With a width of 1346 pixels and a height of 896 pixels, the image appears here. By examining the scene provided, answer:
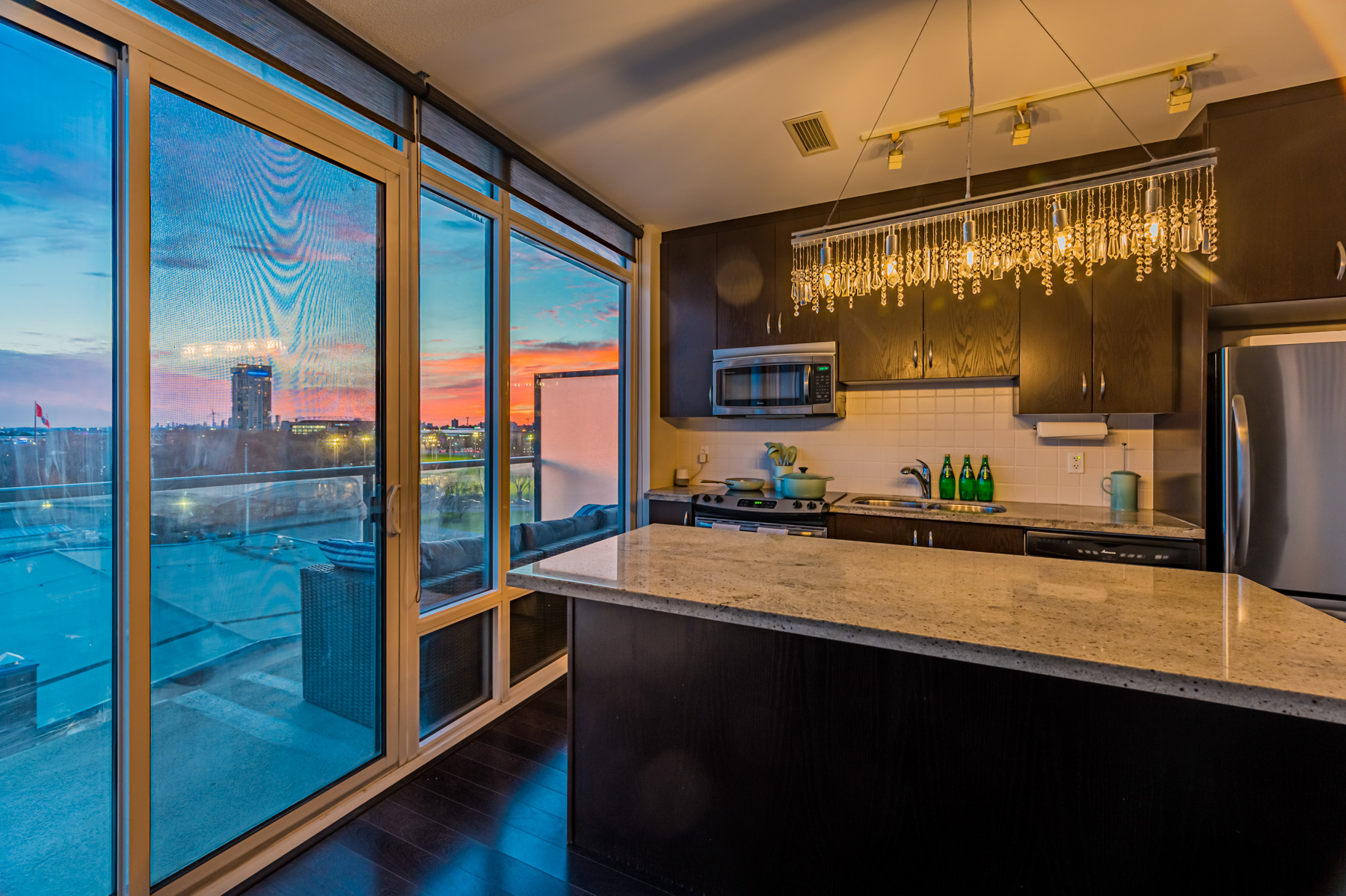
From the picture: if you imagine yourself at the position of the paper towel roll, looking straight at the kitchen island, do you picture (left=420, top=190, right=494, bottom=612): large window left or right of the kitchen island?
right

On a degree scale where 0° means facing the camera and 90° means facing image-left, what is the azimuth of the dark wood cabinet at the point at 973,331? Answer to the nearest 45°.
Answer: approximately 0°

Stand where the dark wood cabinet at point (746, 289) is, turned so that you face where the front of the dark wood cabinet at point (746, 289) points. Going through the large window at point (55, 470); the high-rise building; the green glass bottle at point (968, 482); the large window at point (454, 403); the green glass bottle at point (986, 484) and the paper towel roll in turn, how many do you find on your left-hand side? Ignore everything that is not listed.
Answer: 3

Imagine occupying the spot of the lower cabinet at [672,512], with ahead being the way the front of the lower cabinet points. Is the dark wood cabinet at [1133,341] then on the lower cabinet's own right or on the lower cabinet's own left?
on the lower cabinet's own left

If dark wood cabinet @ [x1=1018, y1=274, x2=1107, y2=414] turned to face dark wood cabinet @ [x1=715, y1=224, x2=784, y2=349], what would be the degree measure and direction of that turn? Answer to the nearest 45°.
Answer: approximately 90° to its right

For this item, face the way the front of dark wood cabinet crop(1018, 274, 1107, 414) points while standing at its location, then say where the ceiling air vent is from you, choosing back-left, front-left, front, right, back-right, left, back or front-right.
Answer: front-right

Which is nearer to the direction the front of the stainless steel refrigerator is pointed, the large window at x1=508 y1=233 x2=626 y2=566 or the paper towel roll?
the large window

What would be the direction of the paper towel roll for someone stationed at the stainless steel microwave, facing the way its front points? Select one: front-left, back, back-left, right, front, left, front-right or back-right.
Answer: left

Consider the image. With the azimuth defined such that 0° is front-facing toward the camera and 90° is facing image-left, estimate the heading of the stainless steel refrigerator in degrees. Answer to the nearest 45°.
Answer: approximately 0°

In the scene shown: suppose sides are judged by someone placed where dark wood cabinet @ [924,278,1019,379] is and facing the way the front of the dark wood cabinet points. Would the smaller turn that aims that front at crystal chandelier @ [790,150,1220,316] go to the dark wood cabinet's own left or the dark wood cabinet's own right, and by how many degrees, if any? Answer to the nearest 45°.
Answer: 0° — it already faces it

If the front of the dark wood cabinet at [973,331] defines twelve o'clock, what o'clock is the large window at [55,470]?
The large window is roughly at 1 o'clock from the dark wood cabinet.
